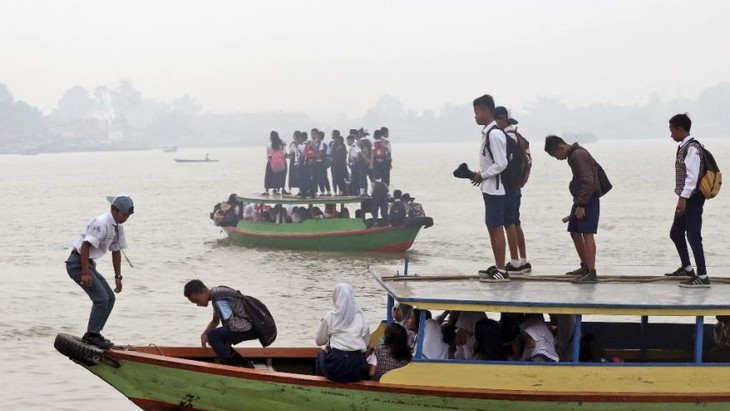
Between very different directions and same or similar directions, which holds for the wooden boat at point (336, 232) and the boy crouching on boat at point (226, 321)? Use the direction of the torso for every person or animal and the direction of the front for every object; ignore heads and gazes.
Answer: very different directions

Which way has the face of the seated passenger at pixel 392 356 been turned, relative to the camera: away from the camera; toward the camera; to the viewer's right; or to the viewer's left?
away from the camera

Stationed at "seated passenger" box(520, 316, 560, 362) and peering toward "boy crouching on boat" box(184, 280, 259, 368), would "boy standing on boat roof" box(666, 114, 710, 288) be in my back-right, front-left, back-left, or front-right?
back-right

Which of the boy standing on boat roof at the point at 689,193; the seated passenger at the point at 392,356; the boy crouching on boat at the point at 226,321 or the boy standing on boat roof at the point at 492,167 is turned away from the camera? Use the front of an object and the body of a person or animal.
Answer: the seated passenger

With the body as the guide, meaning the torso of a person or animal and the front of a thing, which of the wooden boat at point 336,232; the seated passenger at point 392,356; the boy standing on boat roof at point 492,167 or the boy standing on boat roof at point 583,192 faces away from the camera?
the seated passenger

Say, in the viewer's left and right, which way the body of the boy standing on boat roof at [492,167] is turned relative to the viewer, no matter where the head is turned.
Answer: facing to the left of the viewer

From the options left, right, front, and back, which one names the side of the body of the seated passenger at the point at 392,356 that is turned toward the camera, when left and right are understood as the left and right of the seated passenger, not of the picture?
back

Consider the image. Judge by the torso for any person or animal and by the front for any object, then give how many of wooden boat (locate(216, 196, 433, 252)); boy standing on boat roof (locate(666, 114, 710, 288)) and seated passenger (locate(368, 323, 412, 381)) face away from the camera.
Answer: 1

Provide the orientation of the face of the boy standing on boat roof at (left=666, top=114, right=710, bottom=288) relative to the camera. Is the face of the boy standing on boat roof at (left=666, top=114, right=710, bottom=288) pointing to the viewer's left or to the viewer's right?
to the viewer's left

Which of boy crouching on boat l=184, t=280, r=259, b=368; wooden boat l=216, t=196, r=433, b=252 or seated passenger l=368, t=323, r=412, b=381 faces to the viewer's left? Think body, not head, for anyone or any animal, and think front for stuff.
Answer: the boy crouching on boat

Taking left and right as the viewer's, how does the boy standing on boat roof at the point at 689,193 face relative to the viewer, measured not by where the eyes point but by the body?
facing to the left of the viewer

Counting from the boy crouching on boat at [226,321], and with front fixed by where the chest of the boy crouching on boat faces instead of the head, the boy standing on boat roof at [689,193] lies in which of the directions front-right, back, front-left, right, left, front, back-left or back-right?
back

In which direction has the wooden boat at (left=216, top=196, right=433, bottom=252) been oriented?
to the viewer's right

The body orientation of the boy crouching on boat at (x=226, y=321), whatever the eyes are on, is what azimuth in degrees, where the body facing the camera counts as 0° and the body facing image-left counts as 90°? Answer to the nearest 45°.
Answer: approximately 90°

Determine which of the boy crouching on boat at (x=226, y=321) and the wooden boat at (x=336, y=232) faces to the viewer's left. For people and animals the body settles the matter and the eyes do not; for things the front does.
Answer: the boy crouching on boat

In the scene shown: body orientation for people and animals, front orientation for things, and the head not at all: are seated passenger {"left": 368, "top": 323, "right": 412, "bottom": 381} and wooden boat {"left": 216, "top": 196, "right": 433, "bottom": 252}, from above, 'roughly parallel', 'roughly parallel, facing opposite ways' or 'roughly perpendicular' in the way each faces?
roughly perpendicular

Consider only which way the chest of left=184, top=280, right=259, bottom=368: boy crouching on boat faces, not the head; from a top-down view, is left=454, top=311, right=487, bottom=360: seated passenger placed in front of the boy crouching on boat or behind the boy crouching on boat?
behind
